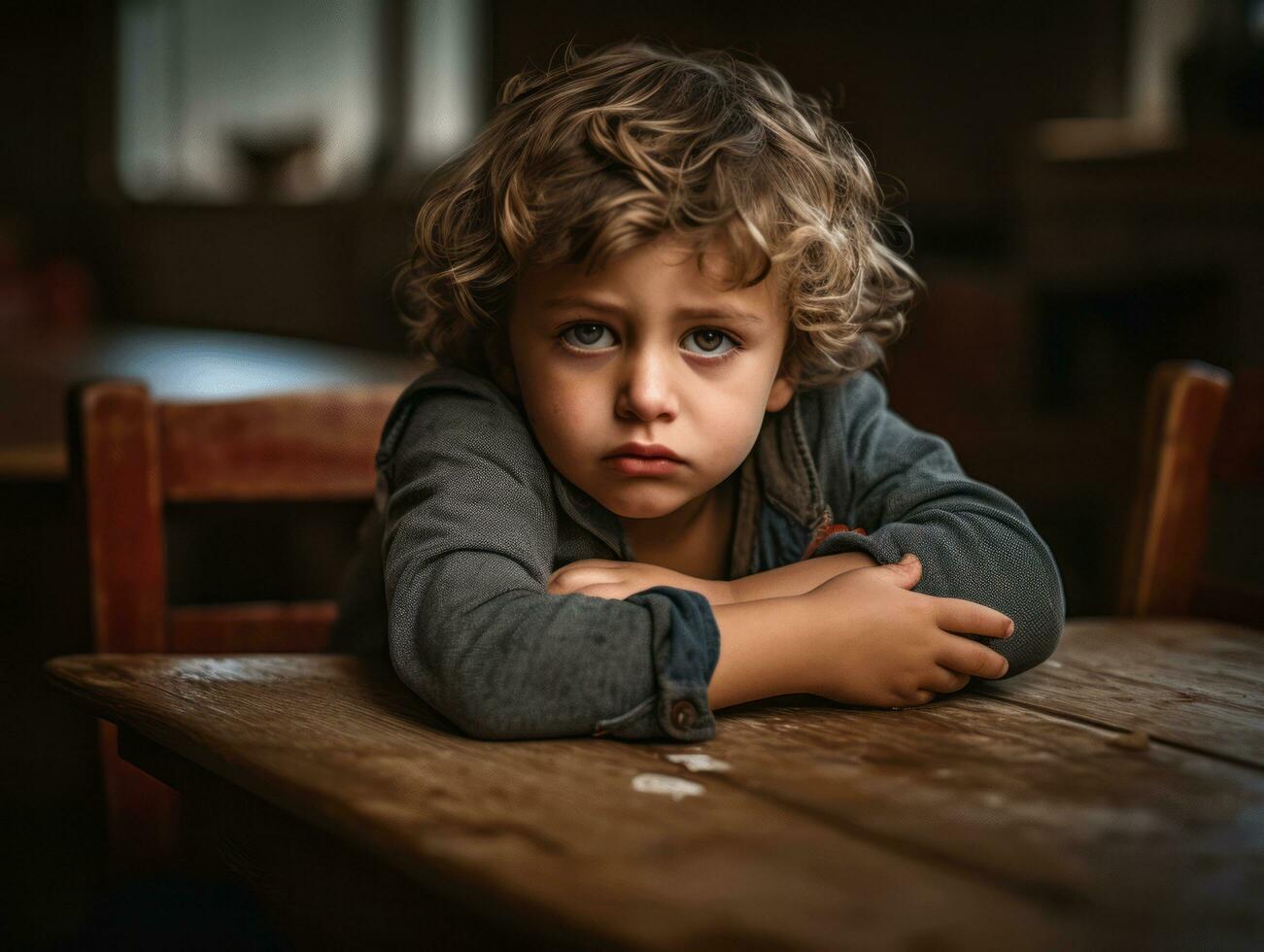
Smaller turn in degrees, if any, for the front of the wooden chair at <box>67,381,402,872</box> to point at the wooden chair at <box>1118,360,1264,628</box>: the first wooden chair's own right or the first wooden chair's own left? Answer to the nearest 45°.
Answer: approximately 90° to the first wooden chair's own left

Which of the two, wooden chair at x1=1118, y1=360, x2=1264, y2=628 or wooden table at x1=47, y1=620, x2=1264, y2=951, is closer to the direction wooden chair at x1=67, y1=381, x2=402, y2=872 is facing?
the wooden table

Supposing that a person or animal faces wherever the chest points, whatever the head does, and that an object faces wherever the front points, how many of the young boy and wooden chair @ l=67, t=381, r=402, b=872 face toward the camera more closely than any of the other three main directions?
2

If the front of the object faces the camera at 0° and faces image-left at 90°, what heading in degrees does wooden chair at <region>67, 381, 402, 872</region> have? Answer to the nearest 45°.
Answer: approximately 0°

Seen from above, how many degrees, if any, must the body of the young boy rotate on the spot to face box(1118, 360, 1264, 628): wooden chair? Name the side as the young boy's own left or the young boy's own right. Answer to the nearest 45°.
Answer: approximately 135° to the young boy's own left

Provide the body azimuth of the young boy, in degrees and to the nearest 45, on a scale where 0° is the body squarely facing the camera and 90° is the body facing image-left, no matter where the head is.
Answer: approximately 0°
